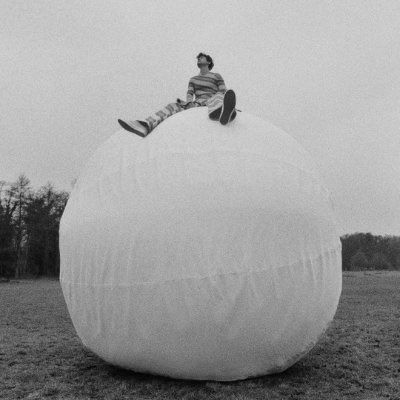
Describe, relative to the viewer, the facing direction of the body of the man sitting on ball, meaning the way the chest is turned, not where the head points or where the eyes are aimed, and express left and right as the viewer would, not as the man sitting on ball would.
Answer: facing the viewer and to the left of the viewer
